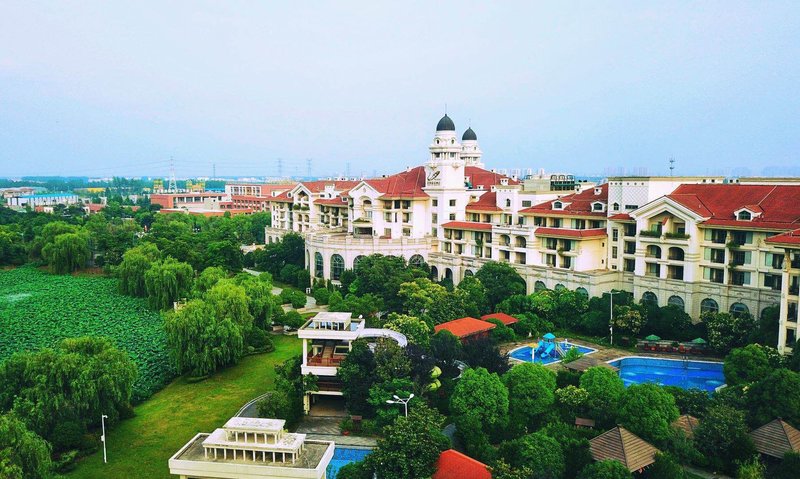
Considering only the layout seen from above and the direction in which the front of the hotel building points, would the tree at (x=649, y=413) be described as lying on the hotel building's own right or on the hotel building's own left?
on the hotel building's own left

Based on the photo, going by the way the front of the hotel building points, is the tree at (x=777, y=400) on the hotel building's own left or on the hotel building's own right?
on the hotel building's own left

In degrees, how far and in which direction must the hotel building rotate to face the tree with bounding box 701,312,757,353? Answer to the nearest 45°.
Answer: approximately 90° to its left

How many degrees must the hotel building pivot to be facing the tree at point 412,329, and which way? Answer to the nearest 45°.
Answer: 0° — it already faces it

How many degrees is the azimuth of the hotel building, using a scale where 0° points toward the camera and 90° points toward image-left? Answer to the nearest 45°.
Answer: approximately 45°

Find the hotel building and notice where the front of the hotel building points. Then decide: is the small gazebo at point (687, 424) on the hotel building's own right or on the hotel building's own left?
on the hotel building's own left

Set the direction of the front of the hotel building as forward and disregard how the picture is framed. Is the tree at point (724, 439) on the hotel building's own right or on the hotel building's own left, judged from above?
on the hotel building's own left

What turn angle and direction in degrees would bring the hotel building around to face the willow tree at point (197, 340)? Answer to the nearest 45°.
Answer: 0° — it already faces it
